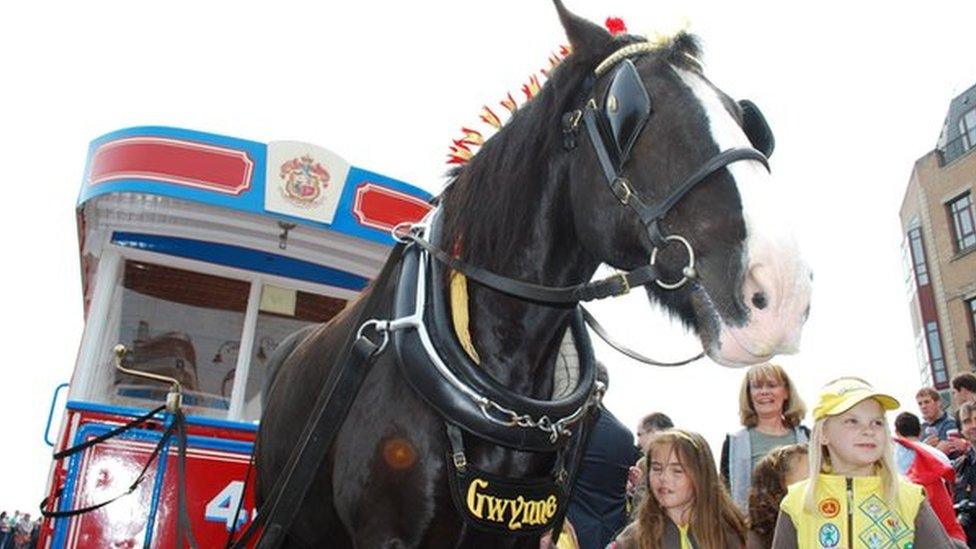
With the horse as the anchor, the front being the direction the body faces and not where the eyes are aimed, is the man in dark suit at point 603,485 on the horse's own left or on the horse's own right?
on the horse's own left

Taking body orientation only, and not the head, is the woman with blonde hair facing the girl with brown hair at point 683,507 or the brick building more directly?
the girl with brown hair

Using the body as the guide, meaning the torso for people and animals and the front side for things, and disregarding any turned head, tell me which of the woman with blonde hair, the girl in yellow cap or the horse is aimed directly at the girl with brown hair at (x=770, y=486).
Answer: the woman with blonde hair

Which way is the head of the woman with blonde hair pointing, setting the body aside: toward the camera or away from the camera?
toward the camera

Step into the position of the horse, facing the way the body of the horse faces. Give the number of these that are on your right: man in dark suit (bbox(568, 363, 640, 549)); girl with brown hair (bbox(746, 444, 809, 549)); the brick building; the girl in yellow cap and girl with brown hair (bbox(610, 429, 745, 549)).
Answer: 0

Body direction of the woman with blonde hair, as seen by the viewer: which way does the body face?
toward the camera

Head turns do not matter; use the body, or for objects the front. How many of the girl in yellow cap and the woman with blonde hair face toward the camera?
2

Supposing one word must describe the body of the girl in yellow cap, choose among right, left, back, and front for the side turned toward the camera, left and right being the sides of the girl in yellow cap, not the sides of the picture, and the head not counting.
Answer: front

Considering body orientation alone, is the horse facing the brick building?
no

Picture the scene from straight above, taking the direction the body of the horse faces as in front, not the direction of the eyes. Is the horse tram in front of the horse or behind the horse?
behind

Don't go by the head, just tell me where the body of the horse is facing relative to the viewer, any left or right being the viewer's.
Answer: facing the viewer and to the right of the viewer

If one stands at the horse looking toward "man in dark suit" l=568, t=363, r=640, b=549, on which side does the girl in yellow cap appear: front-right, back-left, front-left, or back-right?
front-right

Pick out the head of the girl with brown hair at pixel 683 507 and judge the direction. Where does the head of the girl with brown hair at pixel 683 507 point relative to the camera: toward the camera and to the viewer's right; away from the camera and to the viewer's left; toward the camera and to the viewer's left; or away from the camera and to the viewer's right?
toward the camera and to the viewer's left

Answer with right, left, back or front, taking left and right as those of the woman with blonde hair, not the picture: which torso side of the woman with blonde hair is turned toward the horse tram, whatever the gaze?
right

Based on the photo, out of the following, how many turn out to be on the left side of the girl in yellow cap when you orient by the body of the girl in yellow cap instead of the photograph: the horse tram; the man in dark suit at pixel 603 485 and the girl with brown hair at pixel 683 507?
0

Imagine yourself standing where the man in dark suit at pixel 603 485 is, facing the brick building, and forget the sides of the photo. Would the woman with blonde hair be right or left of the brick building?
right

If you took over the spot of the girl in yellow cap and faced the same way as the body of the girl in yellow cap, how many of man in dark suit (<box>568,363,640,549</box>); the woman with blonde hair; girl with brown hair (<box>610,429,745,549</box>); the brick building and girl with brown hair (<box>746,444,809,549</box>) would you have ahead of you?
0
